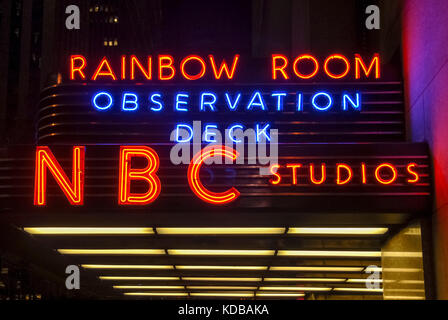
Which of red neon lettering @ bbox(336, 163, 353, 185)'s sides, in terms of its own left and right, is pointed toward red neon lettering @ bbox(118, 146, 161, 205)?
right

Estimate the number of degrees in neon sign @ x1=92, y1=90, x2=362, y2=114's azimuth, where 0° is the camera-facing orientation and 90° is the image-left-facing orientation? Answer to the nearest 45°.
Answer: approximately 0°

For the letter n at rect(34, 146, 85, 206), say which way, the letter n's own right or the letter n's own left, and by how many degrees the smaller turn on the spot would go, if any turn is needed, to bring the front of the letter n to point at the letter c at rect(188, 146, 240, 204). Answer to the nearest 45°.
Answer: approximately 90° to the letter n's own left

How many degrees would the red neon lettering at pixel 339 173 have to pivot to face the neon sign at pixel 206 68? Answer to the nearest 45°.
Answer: approximately 135° to its right

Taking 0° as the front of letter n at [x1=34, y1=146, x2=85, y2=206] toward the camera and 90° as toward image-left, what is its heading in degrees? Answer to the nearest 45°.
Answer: approximately 0°

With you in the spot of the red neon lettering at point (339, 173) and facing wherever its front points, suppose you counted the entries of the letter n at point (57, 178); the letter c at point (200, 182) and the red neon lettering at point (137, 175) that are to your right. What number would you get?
3

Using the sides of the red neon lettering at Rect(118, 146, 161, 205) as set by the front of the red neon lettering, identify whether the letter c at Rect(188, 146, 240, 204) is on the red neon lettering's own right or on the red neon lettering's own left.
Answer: on the red neon lettering's own left
